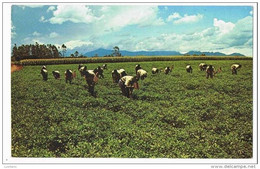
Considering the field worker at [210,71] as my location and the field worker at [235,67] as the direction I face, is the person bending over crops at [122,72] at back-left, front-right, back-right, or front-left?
back-left
